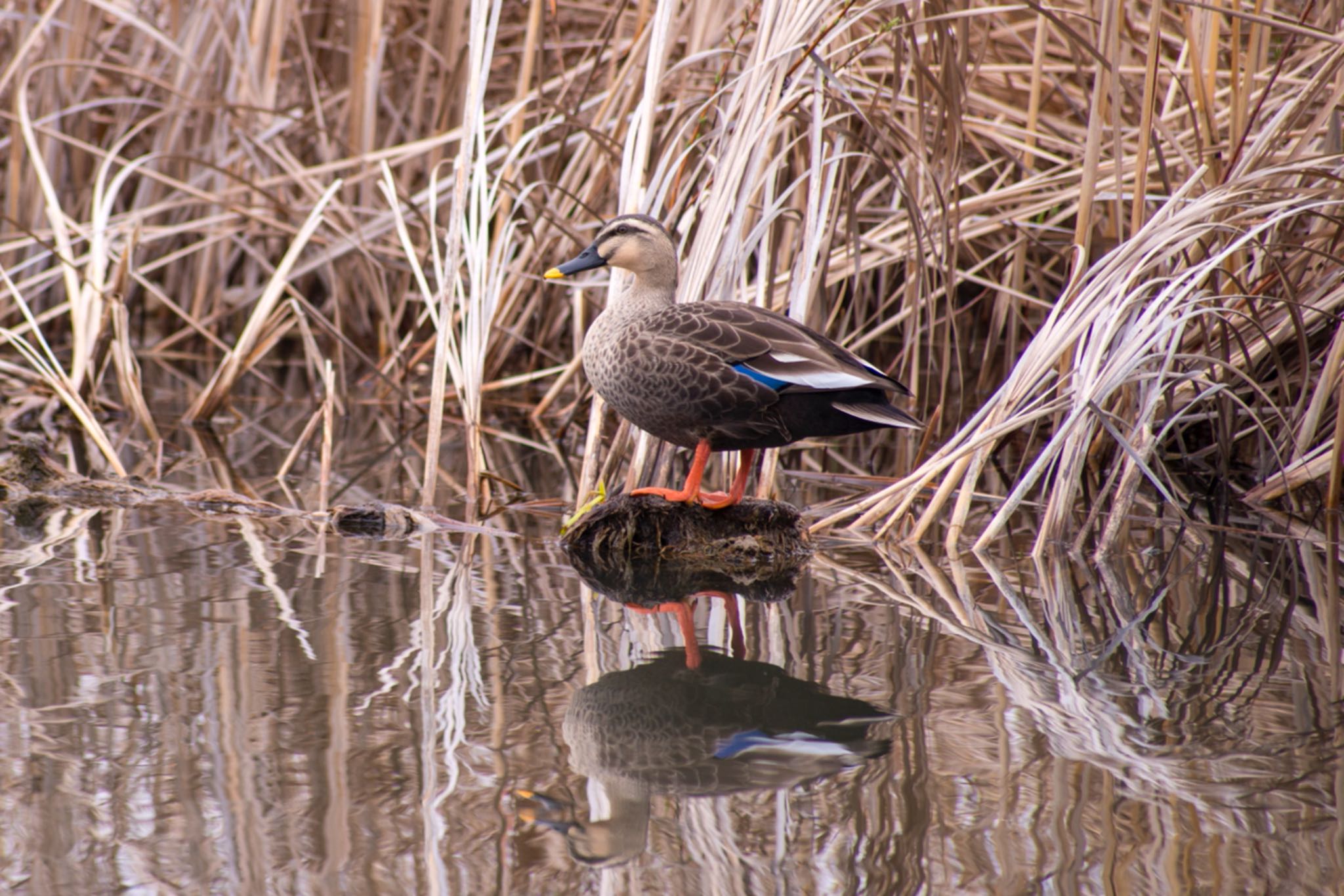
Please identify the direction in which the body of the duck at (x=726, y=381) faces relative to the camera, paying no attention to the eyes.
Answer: to the viewer's left
